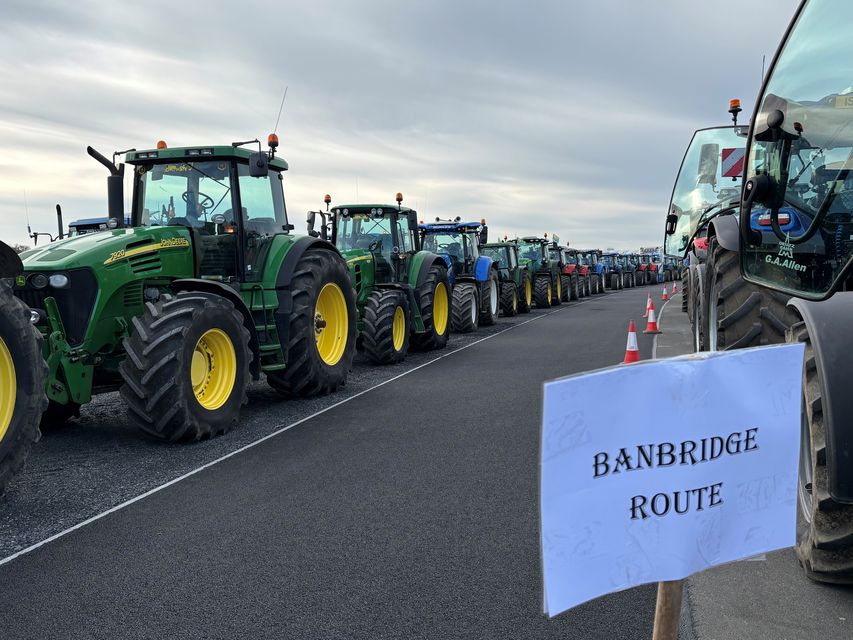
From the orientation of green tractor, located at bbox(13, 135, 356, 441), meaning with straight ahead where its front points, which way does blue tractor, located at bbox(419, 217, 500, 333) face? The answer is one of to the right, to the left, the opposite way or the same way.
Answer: the same way

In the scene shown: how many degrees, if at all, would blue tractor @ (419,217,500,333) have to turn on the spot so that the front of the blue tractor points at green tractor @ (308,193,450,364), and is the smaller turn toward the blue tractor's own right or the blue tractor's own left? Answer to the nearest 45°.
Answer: approximately 45° to the blue tractor's own left

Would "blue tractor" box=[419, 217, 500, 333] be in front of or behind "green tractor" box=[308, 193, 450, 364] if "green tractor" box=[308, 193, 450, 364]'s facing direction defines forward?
behind

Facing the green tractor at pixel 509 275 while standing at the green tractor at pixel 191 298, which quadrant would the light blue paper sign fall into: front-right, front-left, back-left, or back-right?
back-right

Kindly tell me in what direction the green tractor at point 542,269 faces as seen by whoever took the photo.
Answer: facing the viewer and to the left of the viewer

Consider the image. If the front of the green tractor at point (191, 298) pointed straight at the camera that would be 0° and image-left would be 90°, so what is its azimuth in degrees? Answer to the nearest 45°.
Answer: approximately 45°

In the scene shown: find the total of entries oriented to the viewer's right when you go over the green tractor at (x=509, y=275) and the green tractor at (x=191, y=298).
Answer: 0

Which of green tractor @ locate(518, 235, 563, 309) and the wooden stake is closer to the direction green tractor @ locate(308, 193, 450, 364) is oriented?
the wooden stake

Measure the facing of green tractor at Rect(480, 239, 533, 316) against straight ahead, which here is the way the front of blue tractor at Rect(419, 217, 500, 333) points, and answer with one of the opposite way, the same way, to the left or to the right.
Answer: the same way

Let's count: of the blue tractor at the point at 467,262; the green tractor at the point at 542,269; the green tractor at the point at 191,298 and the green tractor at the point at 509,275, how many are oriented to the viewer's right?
0

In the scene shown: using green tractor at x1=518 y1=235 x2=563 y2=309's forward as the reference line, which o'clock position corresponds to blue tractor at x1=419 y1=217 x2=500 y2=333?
The blue tractor is roughly at 11 o'clock from the green tractor.

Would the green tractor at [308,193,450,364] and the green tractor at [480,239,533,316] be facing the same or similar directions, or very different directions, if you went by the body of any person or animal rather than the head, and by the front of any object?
same or similar directions

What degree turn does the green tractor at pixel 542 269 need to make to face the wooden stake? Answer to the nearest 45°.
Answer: approximately 45° to its left

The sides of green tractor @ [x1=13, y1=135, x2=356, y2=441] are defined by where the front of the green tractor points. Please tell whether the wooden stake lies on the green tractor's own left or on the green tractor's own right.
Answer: on the green tractor's own left

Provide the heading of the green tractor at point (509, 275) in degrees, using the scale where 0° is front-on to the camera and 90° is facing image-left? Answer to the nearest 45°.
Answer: approximately 45°

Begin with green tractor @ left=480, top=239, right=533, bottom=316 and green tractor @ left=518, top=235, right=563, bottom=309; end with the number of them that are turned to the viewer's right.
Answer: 0

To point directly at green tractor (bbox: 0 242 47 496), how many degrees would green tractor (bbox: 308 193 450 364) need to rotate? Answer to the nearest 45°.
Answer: approximately 45° to its left

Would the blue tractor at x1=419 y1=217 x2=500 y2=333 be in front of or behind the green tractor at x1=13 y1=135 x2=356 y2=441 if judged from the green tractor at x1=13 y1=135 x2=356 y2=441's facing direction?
behind

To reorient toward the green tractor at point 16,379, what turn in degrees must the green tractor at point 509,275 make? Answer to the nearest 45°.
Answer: approximately 45° to its left

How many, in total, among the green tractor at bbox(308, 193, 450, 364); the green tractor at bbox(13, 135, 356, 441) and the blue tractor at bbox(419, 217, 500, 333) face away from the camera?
0

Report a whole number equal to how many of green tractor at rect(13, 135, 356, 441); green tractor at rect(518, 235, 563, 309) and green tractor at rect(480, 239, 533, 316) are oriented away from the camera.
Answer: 0
